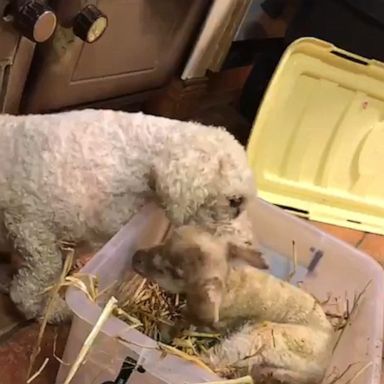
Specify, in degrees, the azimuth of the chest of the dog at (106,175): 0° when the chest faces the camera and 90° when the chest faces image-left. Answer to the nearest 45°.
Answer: approximately 270°
